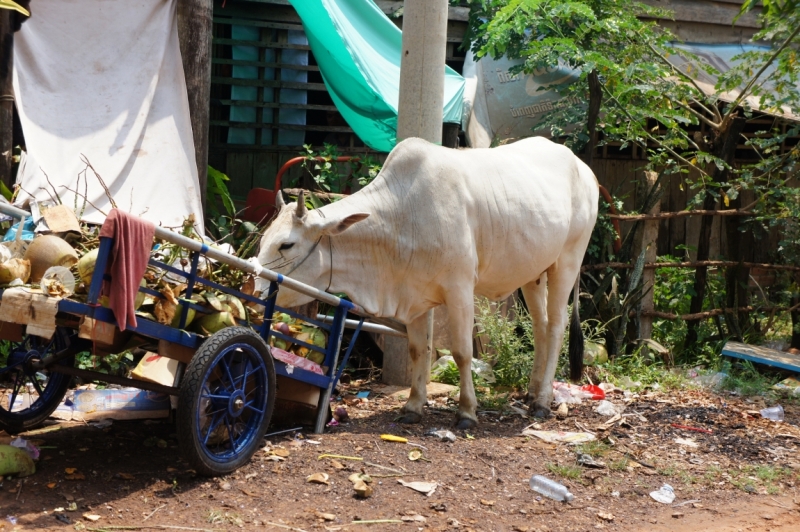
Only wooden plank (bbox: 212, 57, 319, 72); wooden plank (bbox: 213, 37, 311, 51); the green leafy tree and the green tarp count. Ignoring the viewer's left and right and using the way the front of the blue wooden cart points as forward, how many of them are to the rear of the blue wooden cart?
0

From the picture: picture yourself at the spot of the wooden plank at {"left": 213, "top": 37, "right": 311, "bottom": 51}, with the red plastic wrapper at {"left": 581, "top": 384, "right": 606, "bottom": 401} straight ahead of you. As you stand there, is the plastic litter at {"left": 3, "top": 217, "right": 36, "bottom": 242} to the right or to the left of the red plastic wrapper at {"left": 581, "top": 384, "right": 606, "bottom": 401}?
right

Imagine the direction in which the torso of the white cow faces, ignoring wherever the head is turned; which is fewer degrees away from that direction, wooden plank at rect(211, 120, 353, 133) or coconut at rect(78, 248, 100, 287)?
the coconut

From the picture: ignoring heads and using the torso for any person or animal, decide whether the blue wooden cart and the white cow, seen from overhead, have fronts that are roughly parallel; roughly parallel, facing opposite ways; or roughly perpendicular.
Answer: roughly parallel, facing opposite ways

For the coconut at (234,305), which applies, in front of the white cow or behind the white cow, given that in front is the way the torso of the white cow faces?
in front

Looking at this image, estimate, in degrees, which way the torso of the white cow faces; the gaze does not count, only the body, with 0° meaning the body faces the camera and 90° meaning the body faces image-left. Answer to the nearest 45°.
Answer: approximately 45°

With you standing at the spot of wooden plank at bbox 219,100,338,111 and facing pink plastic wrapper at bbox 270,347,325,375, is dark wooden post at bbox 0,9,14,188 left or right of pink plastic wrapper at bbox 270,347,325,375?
right

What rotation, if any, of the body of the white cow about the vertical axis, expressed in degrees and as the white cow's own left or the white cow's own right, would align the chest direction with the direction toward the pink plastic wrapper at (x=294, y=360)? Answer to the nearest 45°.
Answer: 0° — it already faces it

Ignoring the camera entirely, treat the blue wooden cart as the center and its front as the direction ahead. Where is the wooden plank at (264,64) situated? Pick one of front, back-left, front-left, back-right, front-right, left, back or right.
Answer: front-left

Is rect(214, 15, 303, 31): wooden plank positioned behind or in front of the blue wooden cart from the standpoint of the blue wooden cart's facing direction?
in front

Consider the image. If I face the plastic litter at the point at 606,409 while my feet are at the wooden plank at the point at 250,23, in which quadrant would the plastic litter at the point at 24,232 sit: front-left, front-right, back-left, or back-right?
front-right

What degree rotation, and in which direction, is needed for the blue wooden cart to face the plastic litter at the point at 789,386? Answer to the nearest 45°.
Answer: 0° — it already faces it

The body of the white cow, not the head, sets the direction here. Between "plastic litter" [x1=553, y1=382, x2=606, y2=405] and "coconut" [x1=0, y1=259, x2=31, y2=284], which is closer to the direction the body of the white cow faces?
the coconut

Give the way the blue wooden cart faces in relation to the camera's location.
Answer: facing away from the viewer and to the right of the viewer
